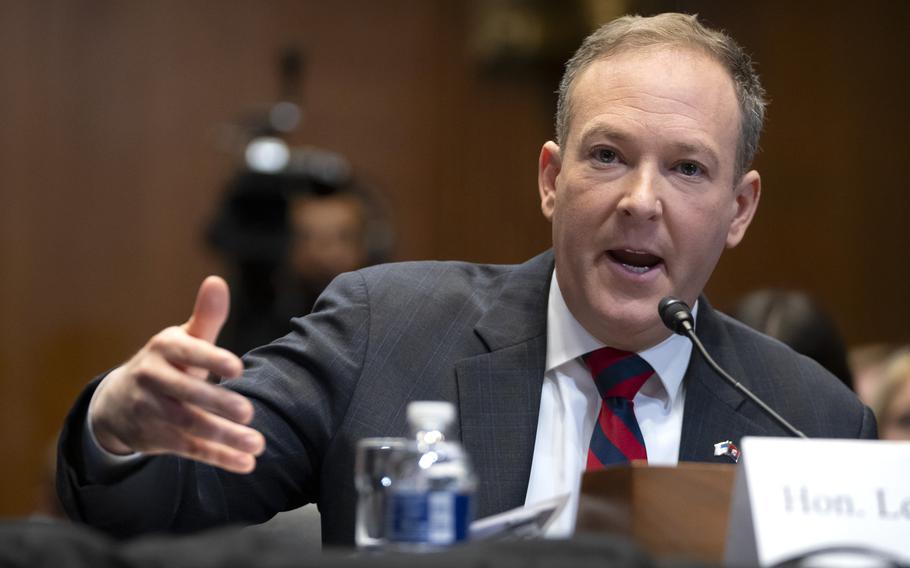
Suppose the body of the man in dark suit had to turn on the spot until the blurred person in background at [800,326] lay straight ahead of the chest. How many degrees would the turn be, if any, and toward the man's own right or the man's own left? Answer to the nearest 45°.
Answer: approximately 135° to the man's own left

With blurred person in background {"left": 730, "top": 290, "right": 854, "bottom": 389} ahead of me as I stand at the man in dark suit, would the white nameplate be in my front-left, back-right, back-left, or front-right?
back-right

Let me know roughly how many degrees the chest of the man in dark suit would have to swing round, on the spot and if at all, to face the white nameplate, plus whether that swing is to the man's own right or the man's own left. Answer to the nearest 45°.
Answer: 0° — they already face it

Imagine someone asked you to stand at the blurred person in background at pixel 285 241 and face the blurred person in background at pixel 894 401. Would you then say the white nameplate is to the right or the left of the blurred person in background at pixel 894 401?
right

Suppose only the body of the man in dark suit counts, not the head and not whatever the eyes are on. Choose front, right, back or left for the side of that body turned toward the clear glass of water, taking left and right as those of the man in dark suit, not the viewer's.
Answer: front

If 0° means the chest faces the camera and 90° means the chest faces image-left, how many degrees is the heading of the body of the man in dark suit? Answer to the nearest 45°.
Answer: approximately 0°

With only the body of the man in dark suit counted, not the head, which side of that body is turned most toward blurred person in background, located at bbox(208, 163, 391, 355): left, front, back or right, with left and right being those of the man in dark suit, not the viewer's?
back

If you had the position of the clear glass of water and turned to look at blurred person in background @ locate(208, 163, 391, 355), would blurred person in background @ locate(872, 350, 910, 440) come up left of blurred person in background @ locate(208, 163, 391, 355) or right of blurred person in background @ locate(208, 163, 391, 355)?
right

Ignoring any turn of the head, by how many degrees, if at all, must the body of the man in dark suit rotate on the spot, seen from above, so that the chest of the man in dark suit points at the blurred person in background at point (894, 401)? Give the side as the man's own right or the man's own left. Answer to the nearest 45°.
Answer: approximately 135° to the man's own left

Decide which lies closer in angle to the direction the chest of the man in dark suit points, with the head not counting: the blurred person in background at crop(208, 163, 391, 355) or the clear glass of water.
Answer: the clear glass of water

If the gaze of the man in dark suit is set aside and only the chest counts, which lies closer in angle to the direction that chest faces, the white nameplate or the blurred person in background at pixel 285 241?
the white nameplate
